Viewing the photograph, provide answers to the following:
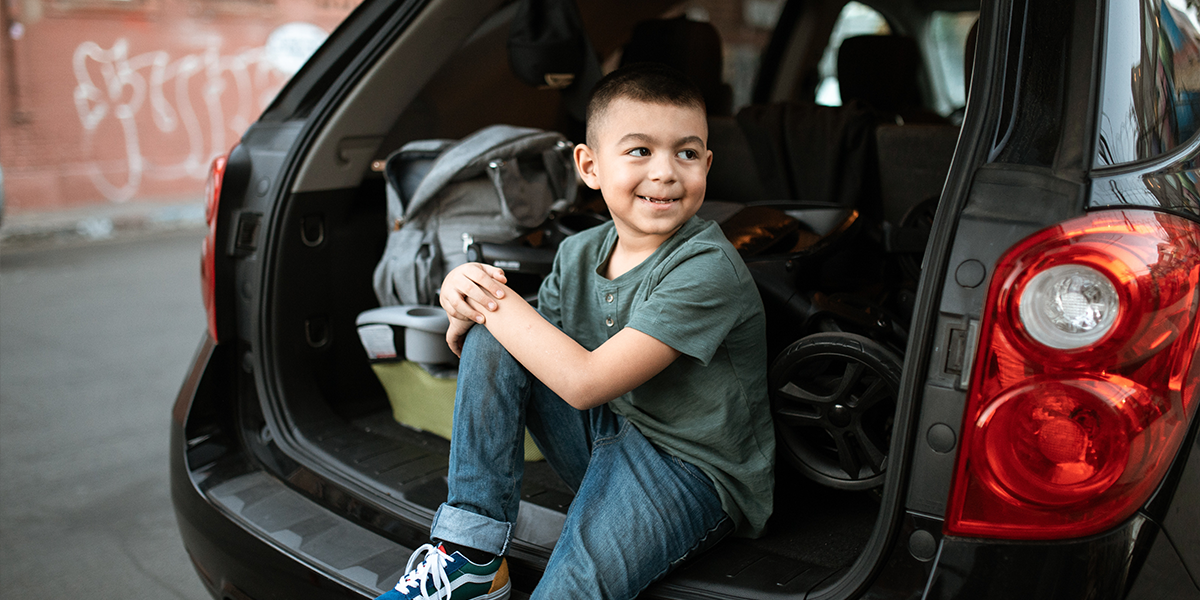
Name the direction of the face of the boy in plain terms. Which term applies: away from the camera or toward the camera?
toward the camera

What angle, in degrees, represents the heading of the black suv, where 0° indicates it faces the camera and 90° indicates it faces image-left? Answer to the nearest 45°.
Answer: approximately 225°

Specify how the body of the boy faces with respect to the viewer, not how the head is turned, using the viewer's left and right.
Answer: facing the viewer and to the left of the viewer
